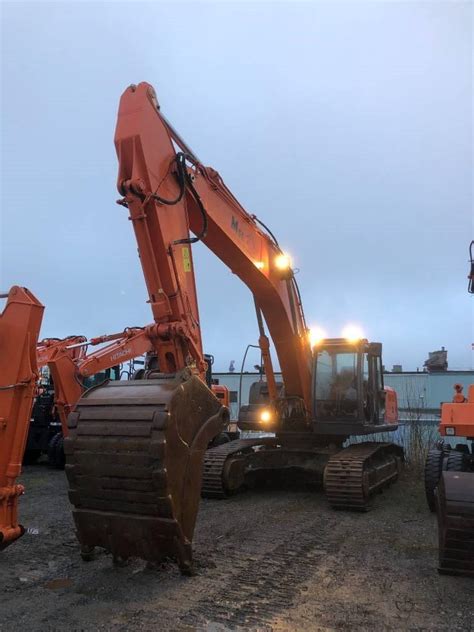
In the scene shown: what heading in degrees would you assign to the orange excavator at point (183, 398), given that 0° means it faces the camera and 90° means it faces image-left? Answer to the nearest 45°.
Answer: approximately 45°

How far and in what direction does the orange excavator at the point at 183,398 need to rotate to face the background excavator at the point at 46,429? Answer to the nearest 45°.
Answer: approximately 90° to its right

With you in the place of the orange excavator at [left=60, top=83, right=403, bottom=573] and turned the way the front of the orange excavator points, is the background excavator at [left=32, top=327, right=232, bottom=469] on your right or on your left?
on your right
